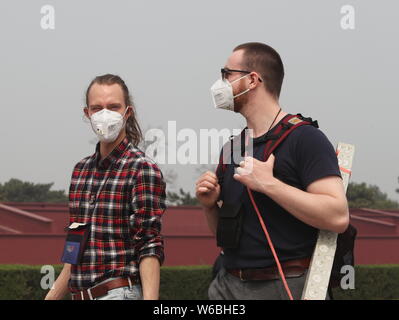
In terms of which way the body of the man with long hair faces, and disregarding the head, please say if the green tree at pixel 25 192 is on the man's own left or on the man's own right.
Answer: on the man's own right

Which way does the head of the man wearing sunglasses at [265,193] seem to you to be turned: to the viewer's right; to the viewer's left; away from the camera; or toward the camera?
to the viewer's left

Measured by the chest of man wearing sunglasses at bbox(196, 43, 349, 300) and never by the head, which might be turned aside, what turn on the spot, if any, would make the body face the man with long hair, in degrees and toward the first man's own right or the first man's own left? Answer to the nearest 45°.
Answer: approximately 90° to the first man's own right

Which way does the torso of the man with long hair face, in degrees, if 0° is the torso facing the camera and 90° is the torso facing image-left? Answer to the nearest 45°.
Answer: approximately 45°

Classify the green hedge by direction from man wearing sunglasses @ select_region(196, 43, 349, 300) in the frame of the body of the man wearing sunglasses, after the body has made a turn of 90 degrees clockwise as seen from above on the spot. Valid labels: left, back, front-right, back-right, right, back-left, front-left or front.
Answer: front-right

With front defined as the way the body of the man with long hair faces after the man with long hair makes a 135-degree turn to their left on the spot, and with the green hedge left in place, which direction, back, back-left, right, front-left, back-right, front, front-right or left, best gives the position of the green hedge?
left
